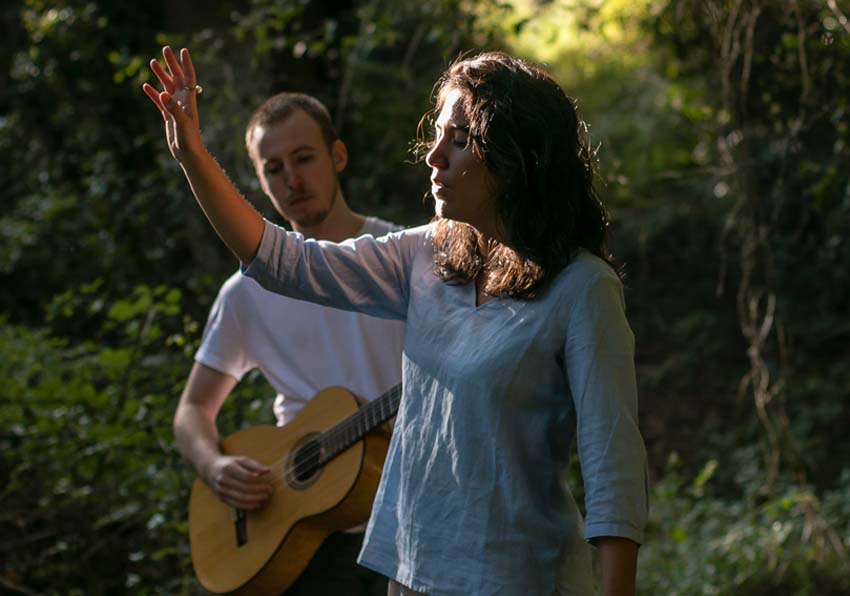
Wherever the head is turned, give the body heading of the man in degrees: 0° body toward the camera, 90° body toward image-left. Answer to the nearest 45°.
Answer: approximately 45°

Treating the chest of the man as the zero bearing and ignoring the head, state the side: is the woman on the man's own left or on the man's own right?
on the man's own left

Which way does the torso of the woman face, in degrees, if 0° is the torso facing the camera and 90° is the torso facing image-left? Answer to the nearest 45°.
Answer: approximately 45°

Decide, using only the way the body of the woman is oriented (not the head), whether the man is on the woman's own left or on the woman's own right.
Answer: on the woman's own right
